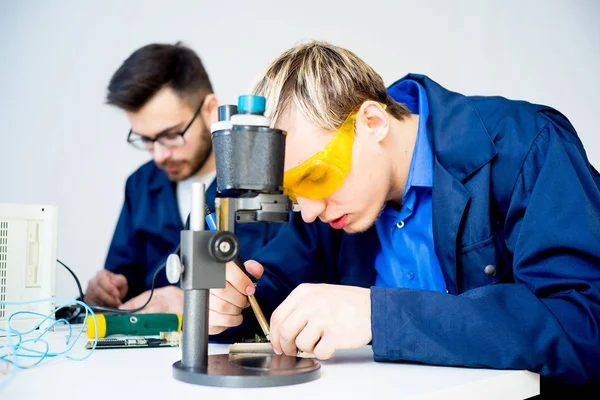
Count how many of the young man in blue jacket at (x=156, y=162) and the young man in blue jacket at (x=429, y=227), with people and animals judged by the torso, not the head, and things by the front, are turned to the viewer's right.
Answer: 0

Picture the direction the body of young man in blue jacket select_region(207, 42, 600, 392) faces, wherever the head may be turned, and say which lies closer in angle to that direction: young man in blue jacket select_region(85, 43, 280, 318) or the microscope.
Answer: the microscope

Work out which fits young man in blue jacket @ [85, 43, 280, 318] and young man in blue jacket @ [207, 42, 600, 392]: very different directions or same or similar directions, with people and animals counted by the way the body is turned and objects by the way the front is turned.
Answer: same or similar directions

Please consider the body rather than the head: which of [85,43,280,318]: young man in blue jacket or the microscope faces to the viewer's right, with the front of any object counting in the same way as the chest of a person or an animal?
the microscope

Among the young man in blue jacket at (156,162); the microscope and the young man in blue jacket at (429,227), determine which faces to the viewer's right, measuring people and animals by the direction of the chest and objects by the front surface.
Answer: the microscope

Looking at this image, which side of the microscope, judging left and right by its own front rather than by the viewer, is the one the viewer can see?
right

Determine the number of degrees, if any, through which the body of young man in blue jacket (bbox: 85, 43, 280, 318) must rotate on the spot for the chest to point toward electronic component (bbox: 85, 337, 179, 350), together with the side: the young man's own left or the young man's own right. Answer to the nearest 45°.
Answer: approximately 45° to the young man's own left

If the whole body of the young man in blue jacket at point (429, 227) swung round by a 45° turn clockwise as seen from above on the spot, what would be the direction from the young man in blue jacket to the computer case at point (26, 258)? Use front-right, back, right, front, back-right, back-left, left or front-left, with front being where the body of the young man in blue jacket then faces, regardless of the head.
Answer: front

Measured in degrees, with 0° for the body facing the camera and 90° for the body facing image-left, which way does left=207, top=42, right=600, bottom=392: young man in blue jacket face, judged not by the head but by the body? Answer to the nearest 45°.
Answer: approximately 45°

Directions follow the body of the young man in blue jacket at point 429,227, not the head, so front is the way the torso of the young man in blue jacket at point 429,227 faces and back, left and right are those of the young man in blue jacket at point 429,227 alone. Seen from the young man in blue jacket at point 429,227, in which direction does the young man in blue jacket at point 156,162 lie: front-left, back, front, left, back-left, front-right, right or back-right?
right

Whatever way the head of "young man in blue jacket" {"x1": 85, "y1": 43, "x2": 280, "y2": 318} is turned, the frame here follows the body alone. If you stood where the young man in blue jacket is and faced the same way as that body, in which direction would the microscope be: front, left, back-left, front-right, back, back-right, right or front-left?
front-left

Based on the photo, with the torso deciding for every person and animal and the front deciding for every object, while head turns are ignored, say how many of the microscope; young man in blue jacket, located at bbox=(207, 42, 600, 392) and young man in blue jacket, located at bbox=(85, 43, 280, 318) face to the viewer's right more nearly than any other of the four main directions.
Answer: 1

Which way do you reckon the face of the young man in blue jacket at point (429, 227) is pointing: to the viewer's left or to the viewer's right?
to the viewer's left

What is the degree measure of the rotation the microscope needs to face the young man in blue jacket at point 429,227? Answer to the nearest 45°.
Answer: approximately 45° to its left

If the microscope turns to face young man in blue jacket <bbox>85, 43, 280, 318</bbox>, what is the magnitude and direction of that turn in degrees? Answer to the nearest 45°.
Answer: approximately 90° to its left
